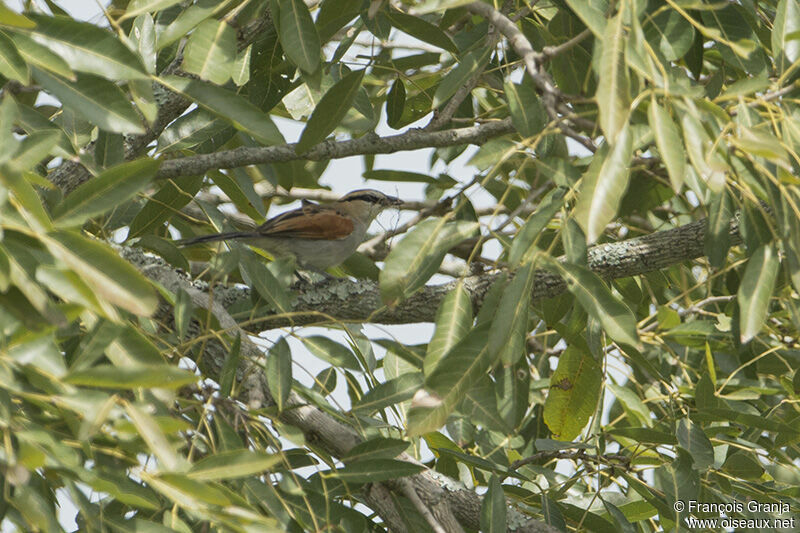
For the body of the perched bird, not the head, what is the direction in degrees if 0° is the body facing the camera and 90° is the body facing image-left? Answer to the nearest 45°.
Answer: approximately 270°
